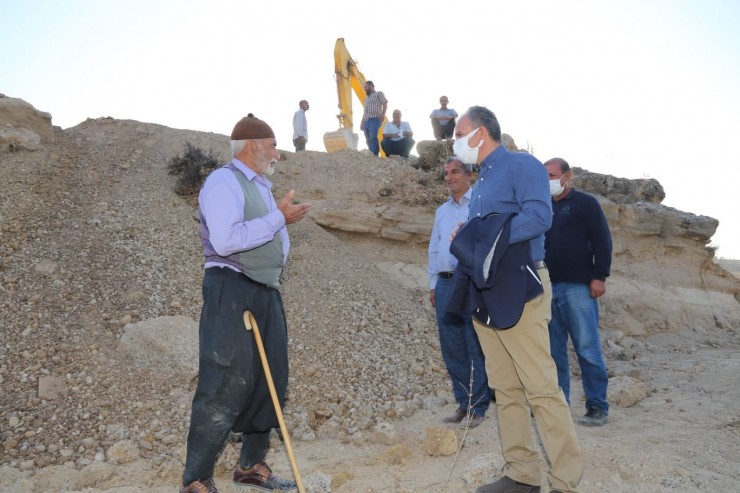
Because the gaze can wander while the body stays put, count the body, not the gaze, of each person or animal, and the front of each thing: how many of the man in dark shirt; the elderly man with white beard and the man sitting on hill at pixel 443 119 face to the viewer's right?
1

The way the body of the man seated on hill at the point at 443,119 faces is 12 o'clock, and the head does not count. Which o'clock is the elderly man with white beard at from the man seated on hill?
The elderly man with white beard is roughly at 12 o'clock from the man seated on hill.

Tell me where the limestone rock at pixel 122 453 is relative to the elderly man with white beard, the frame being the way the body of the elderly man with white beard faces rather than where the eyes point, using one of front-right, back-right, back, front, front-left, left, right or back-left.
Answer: back-left

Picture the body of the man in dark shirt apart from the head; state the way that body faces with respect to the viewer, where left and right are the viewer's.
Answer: facing the viewer and to the left of the viewer

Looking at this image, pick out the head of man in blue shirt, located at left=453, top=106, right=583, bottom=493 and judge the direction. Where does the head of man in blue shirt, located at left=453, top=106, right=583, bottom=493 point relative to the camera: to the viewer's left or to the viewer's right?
to the viewer's left

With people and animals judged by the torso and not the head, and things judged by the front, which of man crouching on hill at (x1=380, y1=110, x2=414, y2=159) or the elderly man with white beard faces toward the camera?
the man crouching on hill

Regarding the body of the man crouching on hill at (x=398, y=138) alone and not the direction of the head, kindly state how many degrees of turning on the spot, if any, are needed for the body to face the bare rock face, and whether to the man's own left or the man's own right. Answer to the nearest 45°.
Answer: approximately 45° to the man's own left

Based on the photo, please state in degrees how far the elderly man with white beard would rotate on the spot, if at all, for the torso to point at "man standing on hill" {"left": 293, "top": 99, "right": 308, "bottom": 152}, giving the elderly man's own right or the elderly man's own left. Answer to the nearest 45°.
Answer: approximately 90° to the elderly man's own left

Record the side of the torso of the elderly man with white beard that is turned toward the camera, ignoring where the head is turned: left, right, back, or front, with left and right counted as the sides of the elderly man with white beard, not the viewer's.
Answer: right

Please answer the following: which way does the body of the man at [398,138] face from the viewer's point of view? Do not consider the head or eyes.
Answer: toward the camera

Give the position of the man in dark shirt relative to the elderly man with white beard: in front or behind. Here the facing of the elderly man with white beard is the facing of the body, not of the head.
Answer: in front

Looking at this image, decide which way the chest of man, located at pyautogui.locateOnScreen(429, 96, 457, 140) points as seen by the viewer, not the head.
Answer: toward the camera

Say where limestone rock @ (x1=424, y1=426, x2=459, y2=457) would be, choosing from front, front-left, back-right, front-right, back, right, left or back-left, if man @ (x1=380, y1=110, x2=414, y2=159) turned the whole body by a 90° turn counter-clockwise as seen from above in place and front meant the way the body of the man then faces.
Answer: right

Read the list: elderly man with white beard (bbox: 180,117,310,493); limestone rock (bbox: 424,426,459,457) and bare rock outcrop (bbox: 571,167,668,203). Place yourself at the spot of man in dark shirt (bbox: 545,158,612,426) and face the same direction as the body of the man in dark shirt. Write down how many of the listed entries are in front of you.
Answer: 2
